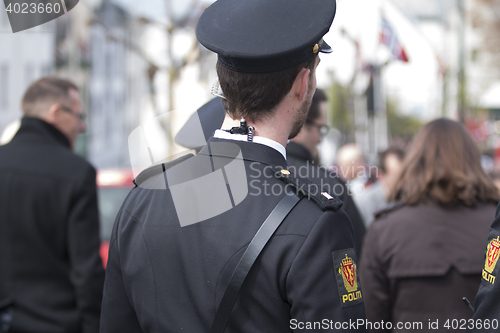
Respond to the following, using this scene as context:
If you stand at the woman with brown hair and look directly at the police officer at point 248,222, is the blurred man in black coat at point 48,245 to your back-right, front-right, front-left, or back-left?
front-right

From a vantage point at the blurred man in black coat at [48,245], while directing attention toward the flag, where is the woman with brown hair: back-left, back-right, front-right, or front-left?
front-right

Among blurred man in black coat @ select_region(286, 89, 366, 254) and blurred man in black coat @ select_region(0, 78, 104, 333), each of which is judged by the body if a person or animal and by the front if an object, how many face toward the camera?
0

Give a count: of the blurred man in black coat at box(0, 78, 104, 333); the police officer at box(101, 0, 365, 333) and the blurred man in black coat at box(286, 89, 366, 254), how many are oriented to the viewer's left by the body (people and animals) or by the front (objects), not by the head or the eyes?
0

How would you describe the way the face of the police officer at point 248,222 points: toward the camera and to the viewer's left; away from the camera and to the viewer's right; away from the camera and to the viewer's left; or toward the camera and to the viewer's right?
away from the camera and to the viewer's right

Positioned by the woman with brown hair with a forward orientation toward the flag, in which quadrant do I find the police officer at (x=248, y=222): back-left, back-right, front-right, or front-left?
back-left

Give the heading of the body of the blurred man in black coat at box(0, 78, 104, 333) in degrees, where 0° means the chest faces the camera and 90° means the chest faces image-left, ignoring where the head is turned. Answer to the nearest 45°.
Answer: approximately 225°

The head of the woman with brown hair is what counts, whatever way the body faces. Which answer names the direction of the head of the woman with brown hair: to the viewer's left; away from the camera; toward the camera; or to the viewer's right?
away from the camera

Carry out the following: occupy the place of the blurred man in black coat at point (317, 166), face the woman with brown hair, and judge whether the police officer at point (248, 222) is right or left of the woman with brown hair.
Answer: right

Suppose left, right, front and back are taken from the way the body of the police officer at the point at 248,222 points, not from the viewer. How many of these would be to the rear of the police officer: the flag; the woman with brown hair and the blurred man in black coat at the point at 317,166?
0

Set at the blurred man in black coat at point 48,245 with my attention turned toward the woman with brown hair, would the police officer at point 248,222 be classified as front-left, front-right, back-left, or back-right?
front-right

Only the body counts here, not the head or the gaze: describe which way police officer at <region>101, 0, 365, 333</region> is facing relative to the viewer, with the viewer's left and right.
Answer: facing away from the viewer and to the right of the viewer

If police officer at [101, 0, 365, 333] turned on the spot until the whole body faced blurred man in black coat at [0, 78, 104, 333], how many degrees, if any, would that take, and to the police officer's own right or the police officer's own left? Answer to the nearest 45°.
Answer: approximately 90° to the police officer's own left
